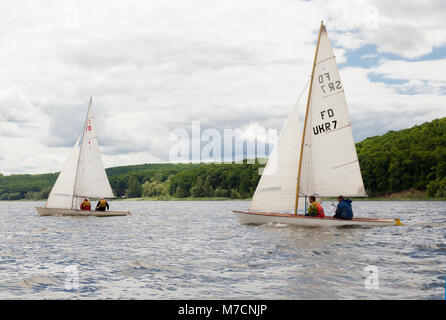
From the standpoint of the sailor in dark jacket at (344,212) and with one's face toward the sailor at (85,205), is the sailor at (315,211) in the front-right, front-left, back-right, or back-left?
front-left

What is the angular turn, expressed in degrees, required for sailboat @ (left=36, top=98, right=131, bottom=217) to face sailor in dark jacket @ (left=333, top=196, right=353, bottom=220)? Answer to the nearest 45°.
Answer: approximately 135° to its left

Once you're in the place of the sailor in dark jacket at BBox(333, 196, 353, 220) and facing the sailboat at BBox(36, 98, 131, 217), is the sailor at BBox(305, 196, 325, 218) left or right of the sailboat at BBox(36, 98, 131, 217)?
left

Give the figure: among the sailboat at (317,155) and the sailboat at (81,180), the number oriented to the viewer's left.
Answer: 2

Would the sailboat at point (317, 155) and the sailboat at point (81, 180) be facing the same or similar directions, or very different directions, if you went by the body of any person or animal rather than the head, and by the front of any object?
same or similar directions

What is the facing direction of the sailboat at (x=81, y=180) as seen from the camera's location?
facing to the left of the viewer

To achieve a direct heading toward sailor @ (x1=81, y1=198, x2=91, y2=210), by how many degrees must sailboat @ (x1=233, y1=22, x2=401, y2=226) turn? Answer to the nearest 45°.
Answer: approximately 45° to its right

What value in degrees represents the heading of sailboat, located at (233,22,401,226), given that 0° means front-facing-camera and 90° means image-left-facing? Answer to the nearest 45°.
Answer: approximately 90°
